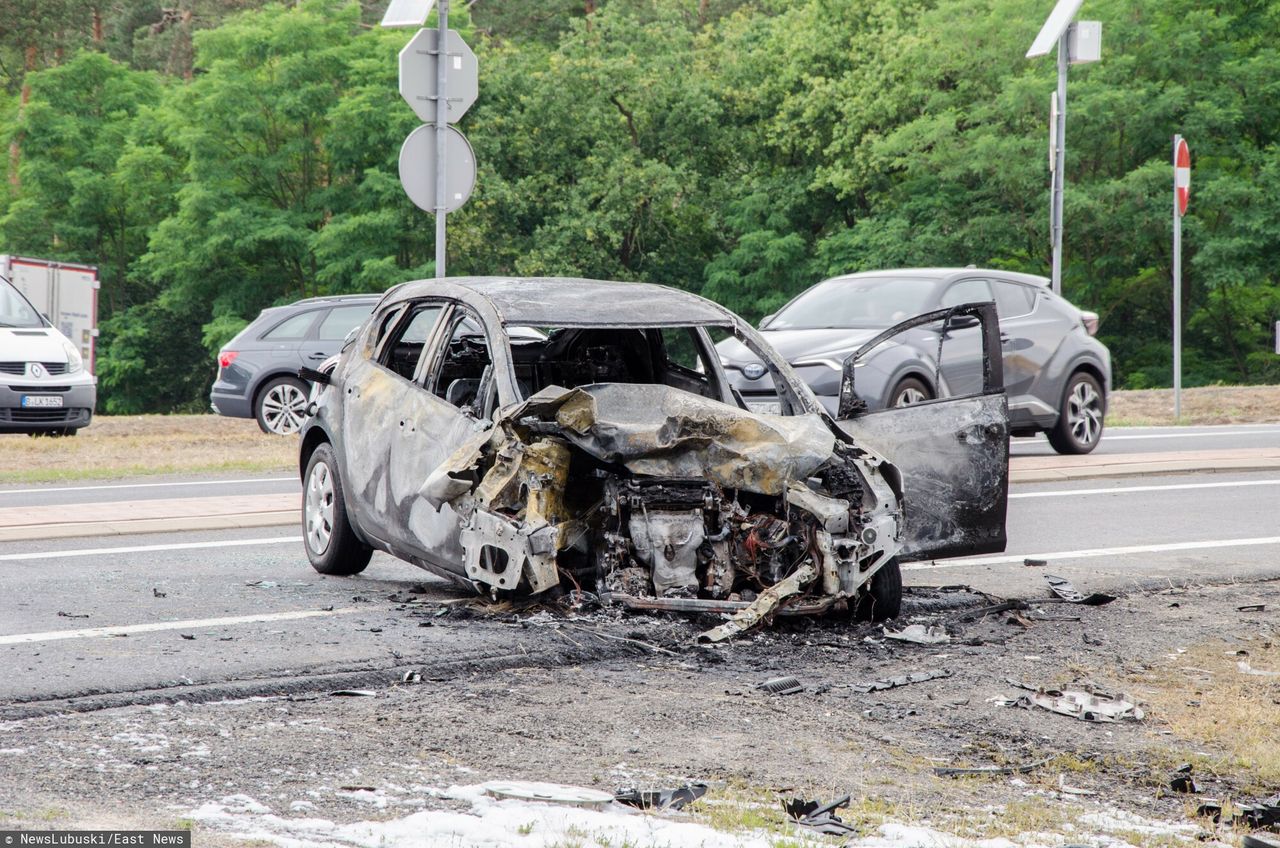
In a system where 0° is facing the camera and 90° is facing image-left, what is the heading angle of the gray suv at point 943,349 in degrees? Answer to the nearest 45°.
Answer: approximately 45°

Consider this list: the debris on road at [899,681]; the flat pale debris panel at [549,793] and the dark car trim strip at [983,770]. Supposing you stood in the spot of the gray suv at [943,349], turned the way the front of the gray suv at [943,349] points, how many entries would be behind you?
0

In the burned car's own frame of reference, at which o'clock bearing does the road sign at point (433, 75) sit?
The road sign is roughly at 7 o'clock from the burned car.

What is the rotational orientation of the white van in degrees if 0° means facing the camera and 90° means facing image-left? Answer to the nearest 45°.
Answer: approximately 315°

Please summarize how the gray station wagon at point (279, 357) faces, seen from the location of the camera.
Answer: facing to the right of the viewer

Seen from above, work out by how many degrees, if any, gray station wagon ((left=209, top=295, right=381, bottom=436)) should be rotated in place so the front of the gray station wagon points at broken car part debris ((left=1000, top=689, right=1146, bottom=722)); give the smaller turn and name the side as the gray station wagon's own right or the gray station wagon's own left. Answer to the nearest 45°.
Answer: approximately 90° to the gray station wagon's own right

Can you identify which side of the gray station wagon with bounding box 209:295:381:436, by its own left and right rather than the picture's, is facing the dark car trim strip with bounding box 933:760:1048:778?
right

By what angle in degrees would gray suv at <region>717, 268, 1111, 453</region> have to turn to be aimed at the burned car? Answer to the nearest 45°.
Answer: approximately 45° to its left

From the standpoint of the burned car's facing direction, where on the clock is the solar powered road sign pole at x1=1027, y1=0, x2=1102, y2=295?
The solar powered road sign pole is roughly at 8 o'clock from the burned car.

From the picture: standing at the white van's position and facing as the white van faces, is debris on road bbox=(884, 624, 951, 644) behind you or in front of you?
in front

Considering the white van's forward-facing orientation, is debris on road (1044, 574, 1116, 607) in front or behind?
in front

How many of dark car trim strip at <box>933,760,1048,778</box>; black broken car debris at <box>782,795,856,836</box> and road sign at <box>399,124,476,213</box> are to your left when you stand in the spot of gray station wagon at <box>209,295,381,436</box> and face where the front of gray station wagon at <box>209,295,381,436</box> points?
0
